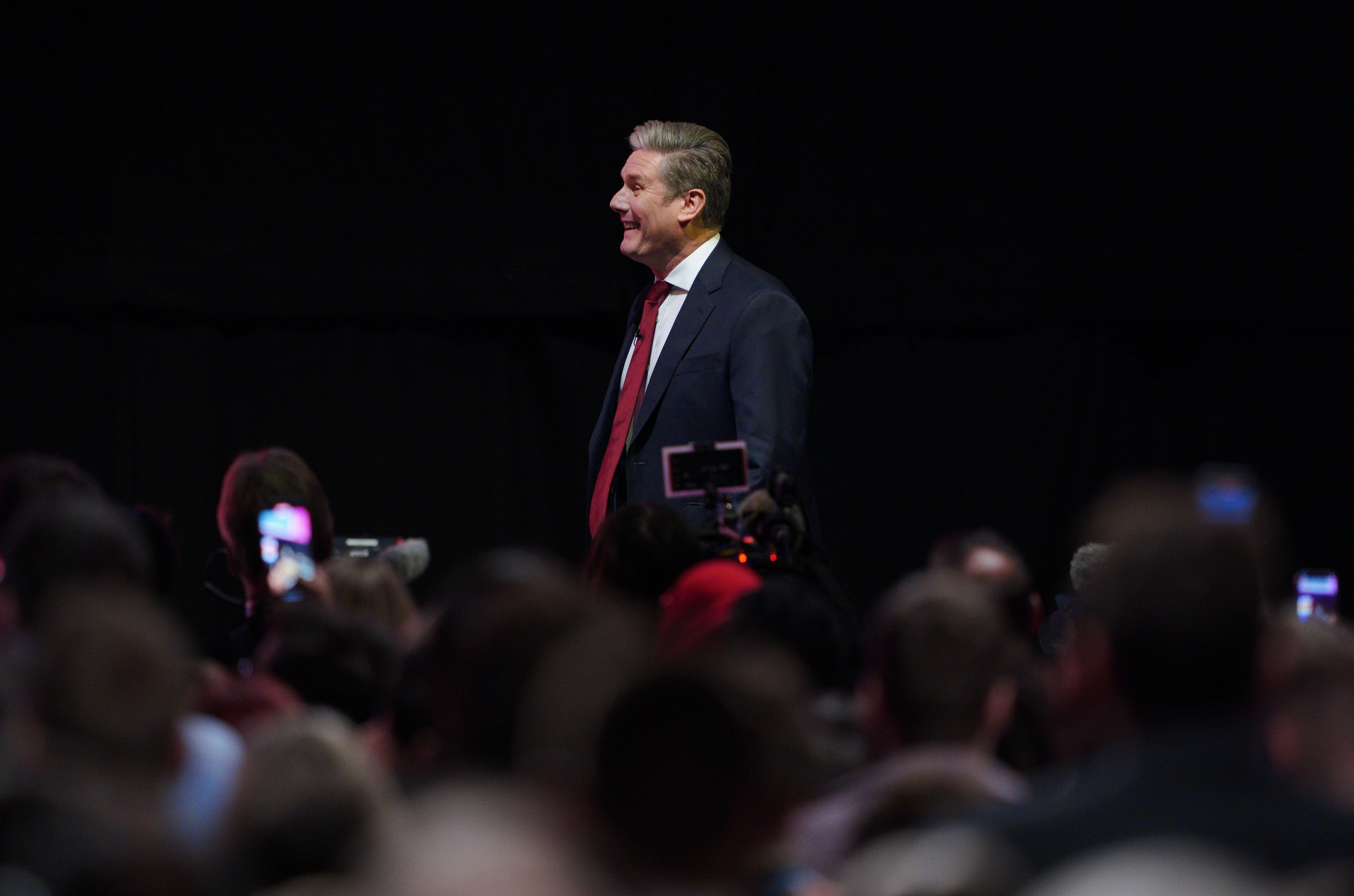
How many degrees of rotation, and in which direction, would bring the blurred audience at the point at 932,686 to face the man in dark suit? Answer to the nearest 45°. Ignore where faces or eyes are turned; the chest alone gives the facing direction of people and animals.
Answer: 0° — they already face them

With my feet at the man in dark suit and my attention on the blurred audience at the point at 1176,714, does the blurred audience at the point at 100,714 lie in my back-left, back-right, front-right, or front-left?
front-right

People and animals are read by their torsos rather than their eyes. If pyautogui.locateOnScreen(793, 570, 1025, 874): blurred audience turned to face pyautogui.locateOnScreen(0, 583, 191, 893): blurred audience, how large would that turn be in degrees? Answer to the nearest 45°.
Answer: approximately 135° to their left

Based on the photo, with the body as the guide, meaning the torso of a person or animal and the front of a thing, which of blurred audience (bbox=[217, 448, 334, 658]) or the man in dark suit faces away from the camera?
the blurred audience

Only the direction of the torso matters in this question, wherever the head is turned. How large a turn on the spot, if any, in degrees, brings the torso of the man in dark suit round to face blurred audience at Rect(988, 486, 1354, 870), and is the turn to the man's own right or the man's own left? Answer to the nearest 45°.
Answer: approximately 45° to the man's own left

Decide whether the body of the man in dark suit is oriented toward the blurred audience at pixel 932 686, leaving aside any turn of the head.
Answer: no

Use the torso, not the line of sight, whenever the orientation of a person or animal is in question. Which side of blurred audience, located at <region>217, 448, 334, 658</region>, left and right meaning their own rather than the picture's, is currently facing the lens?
back

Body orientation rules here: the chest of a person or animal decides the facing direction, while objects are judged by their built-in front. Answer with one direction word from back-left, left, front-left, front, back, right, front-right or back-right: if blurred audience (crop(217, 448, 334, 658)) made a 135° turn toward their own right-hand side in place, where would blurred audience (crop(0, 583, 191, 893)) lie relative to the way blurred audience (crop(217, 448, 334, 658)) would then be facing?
front-right

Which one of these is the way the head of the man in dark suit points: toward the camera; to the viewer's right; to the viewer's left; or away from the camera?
to the viewer's left

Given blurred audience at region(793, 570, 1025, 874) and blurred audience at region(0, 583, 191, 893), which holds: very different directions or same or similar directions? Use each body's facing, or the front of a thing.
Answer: same or similar directions

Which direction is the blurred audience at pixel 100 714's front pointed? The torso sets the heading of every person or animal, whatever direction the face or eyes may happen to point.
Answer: away from the camera

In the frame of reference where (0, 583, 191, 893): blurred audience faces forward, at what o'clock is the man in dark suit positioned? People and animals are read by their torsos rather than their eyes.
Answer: The man in dark suit is roughly at 1 o'clock from the blurred audience.

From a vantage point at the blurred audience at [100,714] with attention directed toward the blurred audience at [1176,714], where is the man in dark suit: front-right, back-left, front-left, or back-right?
front-left

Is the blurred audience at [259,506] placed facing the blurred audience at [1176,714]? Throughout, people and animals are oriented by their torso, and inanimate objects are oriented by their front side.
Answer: no

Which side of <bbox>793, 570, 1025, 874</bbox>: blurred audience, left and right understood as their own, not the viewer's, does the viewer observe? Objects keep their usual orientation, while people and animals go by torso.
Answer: back

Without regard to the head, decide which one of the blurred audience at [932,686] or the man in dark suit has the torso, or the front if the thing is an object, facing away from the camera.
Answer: the blurred audience

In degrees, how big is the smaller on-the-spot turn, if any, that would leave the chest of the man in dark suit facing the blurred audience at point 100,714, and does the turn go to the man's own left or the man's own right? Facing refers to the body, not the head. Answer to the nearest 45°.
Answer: approximately 45° to the man's own left

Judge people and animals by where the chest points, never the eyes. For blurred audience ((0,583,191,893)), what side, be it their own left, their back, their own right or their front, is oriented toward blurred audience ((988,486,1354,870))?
right
